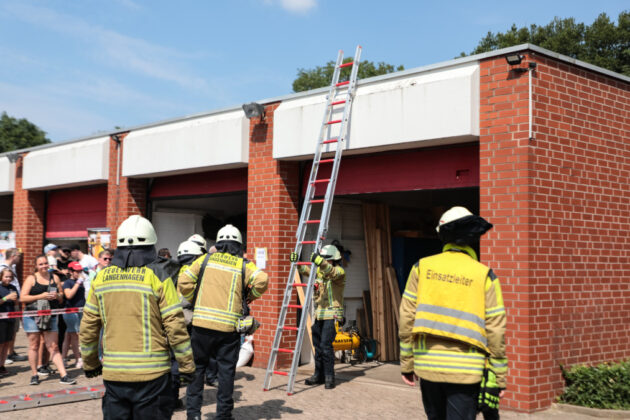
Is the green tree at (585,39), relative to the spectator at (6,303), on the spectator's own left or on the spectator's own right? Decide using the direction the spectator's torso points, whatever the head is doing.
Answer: on the spectator's own left

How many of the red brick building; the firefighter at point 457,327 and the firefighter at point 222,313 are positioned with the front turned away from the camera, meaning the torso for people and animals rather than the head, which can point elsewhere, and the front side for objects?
2

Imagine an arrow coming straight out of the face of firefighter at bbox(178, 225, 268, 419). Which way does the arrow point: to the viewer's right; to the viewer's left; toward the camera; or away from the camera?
away from the camera

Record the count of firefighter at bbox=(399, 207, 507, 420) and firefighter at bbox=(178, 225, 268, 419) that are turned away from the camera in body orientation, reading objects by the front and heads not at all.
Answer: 2

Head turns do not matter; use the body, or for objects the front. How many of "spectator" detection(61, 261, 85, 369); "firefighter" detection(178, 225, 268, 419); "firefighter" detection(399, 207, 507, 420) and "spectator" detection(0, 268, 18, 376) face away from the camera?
2

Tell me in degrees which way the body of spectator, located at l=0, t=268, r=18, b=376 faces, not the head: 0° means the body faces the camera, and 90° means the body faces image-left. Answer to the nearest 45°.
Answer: approximately 315°

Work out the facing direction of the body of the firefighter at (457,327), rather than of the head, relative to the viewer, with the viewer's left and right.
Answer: facing away from the viewer

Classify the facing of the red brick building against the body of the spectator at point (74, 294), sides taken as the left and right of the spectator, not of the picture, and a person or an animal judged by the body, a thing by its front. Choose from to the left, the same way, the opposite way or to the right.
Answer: to the right

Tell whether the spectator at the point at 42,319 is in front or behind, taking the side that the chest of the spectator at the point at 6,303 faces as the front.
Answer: in front

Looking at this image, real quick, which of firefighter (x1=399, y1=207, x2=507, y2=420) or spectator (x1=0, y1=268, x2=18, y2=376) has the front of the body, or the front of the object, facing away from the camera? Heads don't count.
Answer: the firefighter

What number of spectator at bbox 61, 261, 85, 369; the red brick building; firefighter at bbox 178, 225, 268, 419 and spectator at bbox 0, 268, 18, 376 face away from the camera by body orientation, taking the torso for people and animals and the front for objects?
1

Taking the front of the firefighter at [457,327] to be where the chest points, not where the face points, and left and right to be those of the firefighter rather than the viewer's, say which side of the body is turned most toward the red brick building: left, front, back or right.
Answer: front

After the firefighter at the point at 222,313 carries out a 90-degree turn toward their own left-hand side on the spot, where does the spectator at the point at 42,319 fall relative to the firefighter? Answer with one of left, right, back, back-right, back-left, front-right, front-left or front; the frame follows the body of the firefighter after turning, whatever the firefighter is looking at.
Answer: front-right

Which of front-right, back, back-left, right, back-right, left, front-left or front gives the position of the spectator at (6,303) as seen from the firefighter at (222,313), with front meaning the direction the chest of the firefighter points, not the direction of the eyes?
front-left

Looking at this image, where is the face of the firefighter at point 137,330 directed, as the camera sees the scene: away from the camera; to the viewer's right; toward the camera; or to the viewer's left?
away from the camera
